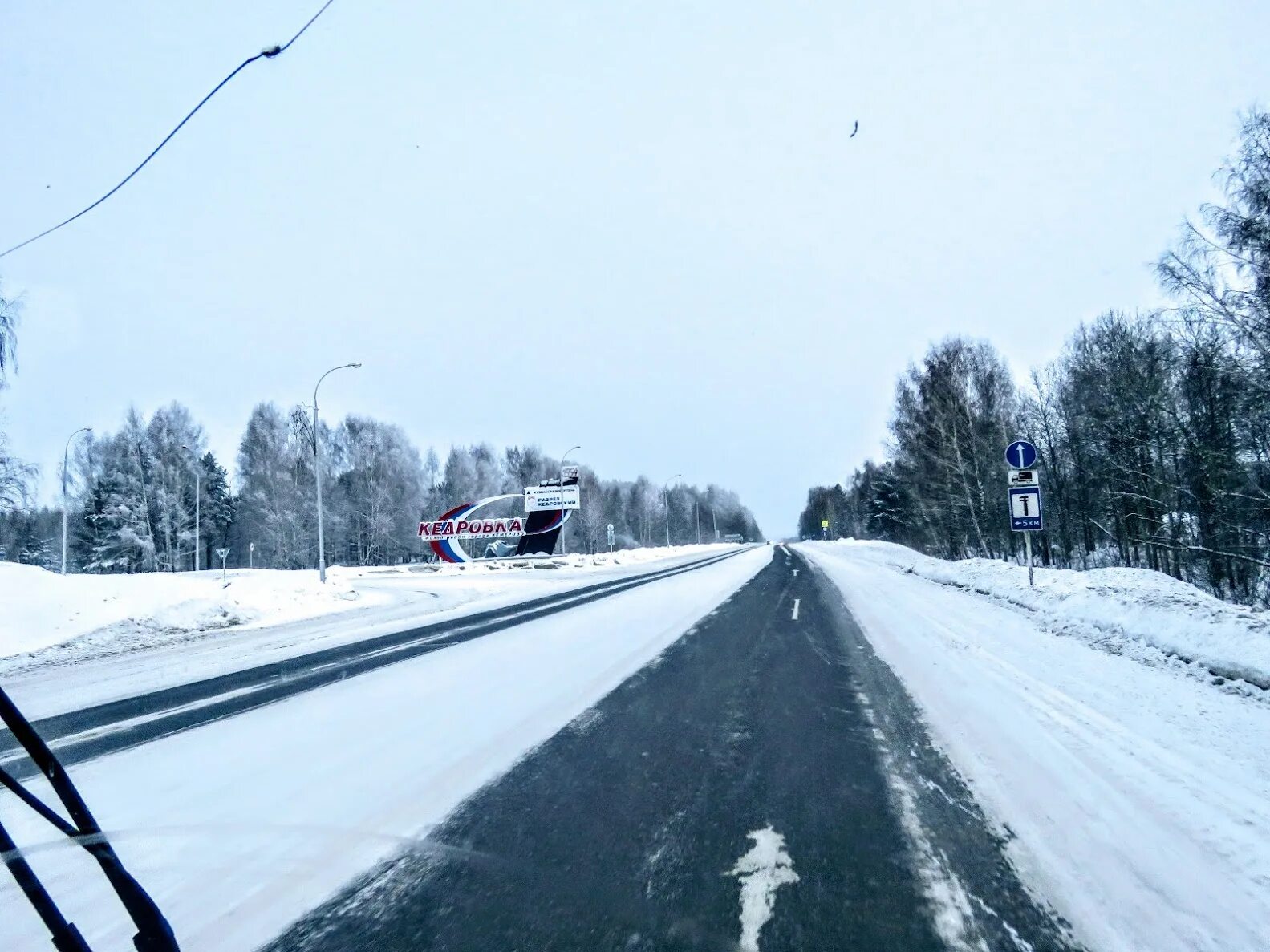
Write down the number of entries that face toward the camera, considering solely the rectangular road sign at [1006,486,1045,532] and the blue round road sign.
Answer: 2

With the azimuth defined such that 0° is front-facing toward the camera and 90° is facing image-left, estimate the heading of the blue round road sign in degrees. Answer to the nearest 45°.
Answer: approximately 0°
